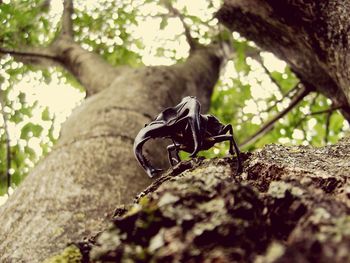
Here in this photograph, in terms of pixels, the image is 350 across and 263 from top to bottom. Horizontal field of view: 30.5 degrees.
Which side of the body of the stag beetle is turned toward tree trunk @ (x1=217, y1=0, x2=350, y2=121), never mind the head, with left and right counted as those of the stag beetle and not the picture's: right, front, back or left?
back
